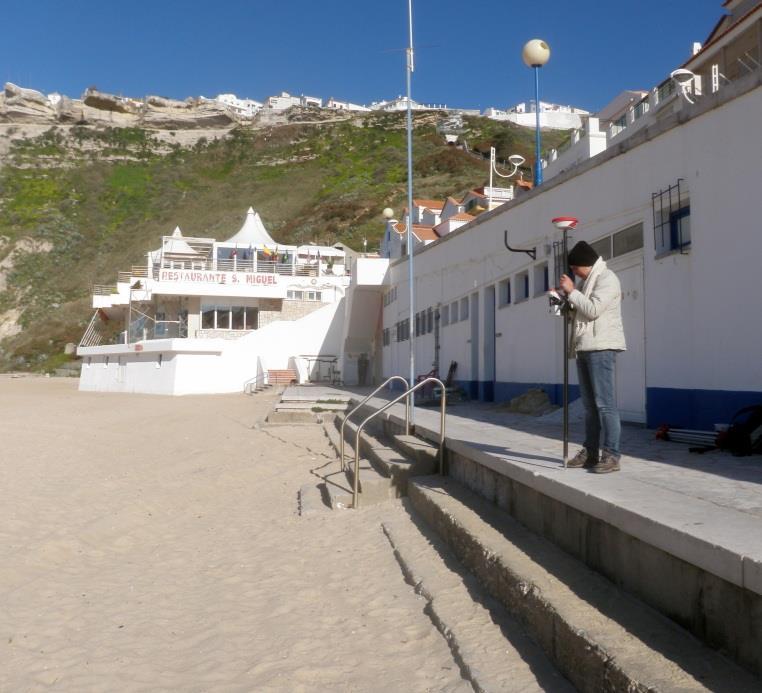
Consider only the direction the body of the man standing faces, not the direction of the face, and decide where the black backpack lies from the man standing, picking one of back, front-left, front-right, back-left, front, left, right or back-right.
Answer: back-right

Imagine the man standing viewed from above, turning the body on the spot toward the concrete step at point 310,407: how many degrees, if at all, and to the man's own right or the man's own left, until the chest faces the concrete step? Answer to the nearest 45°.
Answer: approximately 45° to the man's own right

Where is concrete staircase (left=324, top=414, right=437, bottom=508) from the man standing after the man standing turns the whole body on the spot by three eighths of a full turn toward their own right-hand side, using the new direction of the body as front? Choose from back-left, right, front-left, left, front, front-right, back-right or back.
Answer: left

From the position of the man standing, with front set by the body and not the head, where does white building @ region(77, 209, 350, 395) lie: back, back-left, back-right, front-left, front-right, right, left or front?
front-right

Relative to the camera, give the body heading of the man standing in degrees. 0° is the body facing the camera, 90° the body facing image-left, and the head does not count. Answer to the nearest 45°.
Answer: approximately 90°

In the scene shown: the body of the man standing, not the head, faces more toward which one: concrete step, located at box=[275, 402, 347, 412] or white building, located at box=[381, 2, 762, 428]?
the concrete step
